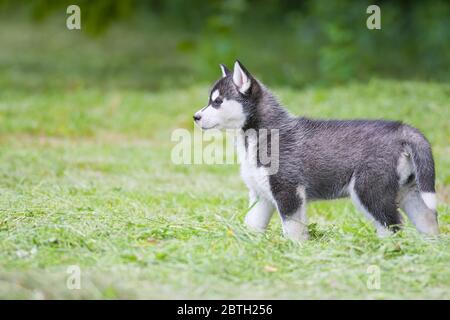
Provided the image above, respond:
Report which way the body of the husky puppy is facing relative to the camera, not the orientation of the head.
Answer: to the viewer's left
